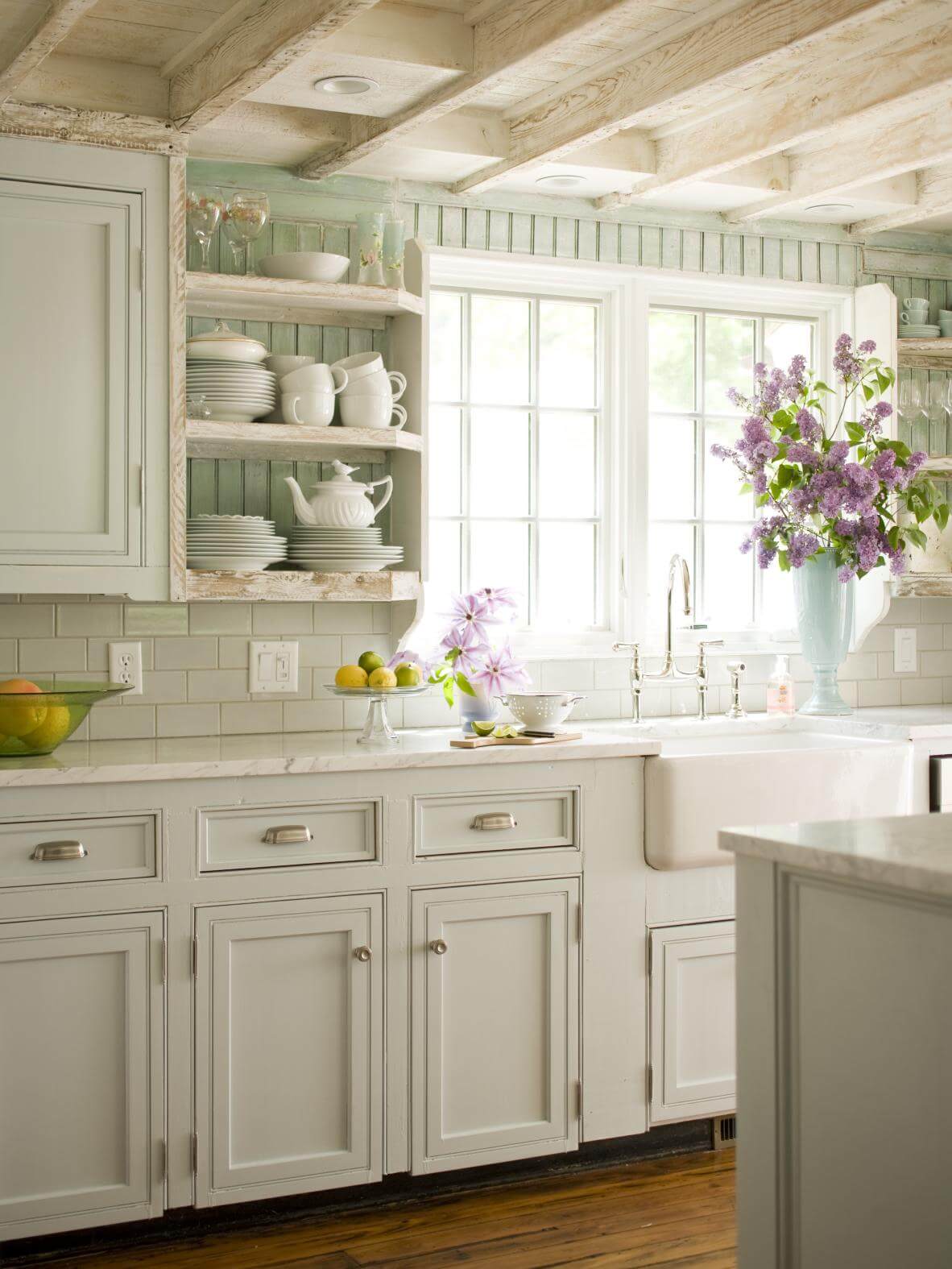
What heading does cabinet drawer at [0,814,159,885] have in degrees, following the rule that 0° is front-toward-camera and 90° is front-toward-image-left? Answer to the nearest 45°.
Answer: approximately 0°

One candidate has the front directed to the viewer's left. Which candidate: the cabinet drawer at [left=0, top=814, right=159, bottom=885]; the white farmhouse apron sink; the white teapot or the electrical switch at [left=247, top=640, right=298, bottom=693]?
the white teapot

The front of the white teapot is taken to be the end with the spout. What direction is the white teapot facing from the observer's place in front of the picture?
facing to the left of the viewer

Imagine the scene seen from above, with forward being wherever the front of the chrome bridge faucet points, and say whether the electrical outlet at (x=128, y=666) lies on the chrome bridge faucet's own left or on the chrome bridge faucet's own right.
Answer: on the chrome bridge faucet's own right

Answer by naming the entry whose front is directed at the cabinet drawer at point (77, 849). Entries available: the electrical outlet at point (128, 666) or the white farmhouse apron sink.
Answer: the electrical outlet

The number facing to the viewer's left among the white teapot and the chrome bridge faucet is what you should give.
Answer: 1

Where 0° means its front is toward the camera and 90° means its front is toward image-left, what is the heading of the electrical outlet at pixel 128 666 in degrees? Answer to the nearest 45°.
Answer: approximately 0°

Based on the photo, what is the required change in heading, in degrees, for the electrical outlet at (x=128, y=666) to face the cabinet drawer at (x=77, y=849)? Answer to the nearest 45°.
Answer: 0° — it already faces it

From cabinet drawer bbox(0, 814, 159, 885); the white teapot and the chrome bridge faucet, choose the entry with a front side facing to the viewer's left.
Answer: the white teapot

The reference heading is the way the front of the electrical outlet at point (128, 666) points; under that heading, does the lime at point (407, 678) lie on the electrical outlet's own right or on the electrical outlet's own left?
on the electrical outlet's own left
